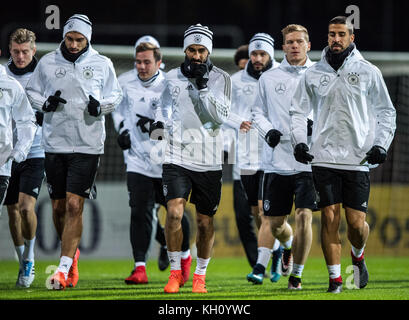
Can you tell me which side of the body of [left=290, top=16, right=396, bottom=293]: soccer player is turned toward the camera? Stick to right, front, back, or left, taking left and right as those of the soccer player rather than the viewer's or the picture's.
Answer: front

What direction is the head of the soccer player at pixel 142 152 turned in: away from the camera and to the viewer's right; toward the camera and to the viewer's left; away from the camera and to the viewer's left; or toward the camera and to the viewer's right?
toward the camera and to the viewer's left

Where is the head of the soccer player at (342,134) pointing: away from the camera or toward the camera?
toward the camera

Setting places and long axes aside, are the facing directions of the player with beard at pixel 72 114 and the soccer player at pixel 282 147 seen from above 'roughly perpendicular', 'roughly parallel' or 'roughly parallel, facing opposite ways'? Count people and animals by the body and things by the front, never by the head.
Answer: roughly parallel

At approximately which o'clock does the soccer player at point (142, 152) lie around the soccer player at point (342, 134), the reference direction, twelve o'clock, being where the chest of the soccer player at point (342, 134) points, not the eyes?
the soccer player at point (142, 152) is roughly at 4 o'clock from the soccer player at point (342, 134).

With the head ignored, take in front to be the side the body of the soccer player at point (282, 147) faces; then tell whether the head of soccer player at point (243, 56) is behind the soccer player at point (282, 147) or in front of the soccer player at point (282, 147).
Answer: behind

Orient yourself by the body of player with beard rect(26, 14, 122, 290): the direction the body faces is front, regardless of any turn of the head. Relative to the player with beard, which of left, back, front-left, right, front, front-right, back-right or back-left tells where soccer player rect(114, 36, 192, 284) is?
back-left

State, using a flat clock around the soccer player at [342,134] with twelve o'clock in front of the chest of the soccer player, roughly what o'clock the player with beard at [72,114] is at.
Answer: The player with beard is roughly at 3 o'clock from the soccer player.

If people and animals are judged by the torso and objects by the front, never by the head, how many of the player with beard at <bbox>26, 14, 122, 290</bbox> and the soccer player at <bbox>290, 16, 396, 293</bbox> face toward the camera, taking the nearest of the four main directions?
2

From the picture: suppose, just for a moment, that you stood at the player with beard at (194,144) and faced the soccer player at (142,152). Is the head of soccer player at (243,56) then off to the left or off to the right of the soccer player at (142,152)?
right

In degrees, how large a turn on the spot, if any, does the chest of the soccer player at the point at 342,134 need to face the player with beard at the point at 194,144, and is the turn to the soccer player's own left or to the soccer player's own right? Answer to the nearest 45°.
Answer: approximately 90° to the soccer player's own right

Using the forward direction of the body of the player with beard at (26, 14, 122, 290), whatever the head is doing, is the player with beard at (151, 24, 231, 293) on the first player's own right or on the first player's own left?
on the first player's own left

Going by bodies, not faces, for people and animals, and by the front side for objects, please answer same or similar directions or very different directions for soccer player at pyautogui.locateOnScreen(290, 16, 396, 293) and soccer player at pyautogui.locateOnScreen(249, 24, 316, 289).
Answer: same or similar directions

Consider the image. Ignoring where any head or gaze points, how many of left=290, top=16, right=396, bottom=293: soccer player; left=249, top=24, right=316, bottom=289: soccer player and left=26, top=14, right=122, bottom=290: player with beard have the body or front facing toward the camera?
3

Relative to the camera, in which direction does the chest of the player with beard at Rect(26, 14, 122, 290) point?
toward the camera
